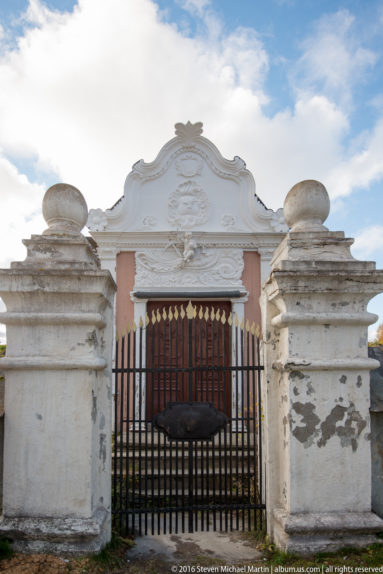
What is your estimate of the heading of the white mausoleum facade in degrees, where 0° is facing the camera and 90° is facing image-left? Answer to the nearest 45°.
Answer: approximately 0°

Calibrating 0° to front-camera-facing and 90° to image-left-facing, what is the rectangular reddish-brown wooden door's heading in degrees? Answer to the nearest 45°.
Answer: approximately 0°

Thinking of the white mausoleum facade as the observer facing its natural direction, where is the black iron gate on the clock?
The black iron gate is roughly at 12 o'clock from the white mausoleum facade.

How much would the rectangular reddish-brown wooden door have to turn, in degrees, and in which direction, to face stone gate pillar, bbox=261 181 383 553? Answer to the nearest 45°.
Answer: approximately 45° to its left

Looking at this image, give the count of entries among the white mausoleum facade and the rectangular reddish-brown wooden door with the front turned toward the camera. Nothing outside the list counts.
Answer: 2

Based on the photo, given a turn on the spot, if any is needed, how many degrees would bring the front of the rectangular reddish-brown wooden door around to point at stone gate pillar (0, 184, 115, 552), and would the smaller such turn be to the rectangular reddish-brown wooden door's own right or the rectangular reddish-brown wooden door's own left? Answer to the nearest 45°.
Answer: approximately 45° to the rectangular reddish-brown wooden door's own right
